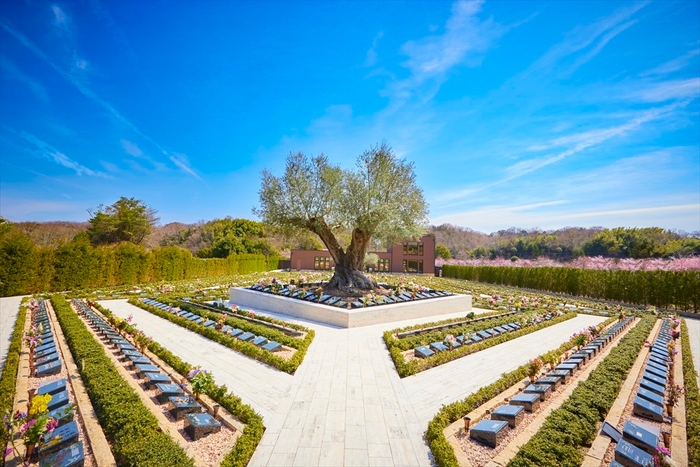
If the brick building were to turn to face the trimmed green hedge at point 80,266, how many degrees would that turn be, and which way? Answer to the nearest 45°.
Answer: approximately 45° to its right

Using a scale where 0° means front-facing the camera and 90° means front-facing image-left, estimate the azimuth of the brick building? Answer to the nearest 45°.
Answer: approximately 0°

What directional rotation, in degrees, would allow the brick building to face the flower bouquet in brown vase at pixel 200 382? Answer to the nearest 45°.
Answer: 0° — it already faces it

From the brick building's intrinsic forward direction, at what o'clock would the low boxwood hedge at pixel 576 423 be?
The low boxwood hedge is roughly at 12 o'clock from the brick building.

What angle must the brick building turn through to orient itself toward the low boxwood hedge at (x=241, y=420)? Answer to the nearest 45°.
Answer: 0° — it already faces it
